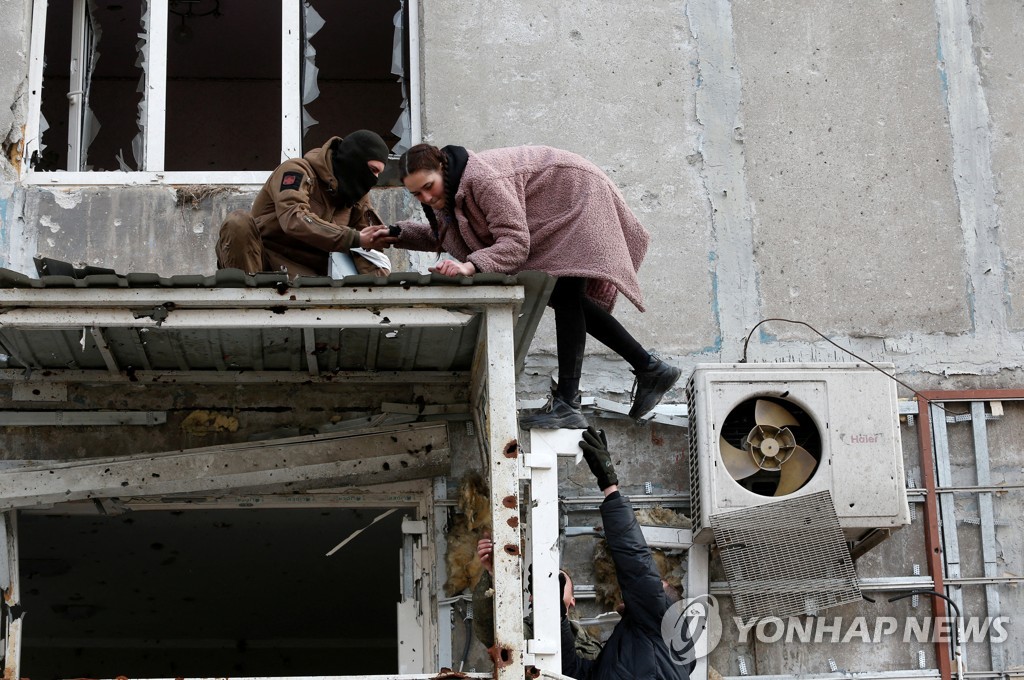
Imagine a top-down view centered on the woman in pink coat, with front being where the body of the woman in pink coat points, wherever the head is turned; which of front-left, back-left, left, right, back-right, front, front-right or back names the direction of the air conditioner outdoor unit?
back-right

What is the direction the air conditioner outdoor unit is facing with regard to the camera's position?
facing the viewer

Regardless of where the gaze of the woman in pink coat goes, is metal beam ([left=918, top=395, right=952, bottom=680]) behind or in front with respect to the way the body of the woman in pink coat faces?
behind

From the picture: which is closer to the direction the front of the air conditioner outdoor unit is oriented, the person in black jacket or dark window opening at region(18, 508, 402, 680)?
the person in black jacket

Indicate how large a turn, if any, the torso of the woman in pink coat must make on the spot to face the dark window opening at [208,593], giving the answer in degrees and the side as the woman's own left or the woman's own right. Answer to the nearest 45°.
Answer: approximately 45° to the woman's own right

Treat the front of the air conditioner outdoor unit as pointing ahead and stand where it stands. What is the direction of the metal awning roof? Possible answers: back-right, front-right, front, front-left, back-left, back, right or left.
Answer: front-right

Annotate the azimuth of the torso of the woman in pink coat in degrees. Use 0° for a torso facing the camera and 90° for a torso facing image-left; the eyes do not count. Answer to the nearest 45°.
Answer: approximately 90°

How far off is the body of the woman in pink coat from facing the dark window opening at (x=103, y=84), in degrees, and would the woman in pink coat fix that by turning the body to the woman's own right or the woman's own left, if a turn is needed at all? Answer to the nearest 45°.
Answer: approximately 45° to the woman's own right

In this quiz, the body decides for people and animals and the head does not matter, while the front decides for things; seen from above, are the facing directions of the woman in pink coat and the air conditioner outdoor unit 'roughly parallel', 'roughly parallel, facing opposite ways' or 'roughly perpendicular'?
roughly perpendicular

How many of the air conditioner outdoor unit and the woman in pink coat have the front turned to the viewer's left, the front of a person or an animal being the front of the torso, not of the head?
1
